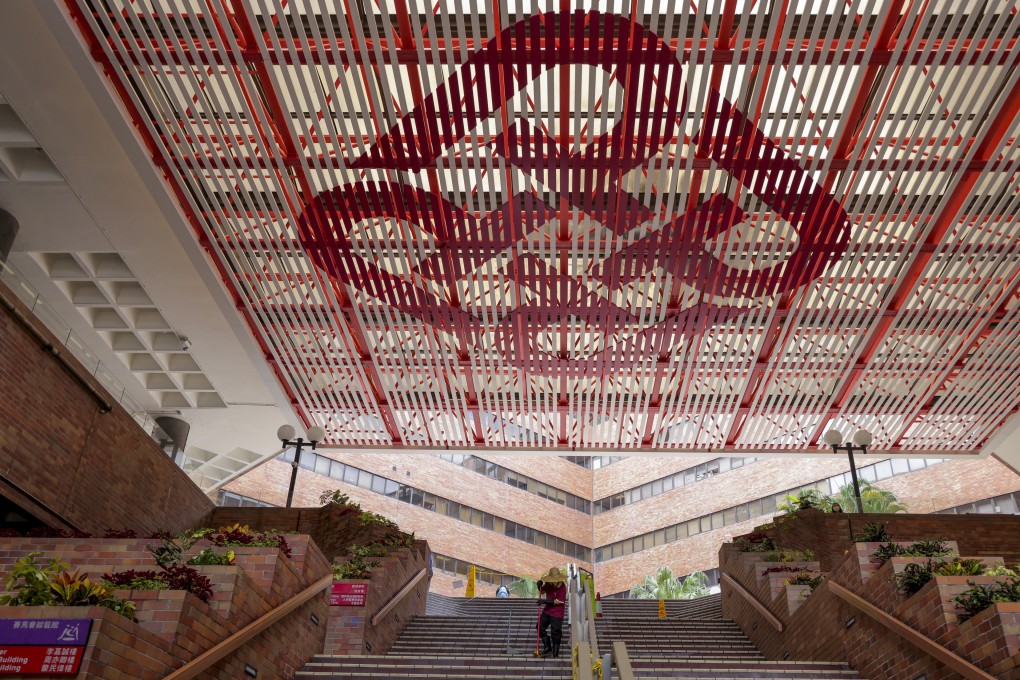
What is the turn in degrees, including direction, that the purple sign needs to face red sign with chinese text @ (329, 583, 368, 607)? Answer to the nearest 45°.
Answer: approximately 135° to its left

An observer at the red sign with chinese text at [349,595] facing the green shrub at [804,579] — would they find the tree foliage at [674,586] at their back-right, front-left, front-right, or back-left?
front-left

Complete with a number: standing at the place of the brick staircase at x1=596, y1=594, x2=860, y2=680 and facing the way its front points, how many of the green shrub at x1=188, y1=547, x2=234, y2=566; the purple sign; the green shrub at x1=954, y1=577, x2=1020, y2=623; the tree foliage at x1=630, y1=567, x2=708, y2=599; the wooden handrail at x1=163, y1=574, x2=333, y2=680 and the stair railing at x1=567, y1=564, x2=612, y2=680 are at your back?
1

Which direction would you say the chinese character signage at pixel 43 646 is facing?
toward the camera

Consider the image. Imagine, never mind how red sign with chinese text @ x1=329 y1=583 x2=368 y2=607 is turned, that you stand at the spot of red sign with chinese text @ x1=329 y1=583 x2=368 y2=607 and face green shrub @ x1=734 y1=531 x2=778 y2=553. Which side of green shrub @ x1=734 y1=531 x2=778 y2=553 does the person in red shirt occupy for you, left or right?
right

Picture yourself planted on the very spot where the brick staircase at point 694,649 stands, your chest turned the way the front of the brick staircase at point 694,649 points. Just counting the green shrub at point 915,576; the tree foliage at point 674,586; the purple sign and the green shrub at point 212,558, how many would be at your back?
1

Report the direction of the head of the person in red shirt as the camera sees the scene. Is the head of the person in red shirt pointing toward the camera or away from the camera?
toward the camera

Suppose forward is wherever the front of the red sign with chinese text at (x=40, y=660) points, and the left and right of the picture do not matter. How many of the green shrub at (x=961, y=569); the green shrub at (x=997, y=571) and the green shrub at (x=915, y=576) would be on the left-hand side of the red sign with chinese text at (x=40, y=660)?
3

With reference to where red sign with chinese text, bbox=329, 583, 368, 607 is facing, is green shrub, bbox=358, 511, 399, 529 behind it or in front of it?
behind

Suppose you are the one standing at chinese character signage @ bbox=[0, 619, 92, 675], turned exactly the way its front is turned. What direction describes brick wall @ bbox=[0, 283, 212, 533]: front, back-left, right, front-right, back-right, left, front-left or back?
back

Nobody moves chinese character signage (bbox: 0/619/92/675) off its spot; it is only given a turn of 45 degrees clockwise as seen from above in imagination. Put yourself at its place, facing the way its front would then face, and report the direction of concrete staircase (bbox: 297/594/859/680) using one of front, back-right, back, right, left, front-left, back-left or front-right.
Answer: back

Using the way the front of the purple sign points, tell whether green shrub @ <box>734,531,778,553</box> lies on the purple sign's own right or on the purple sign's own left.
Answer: on the purple sign's own left

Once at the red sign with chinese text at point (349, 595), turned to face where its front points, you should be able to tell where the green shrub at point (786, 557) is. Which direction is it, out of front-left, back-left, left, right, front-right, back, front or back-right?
left
